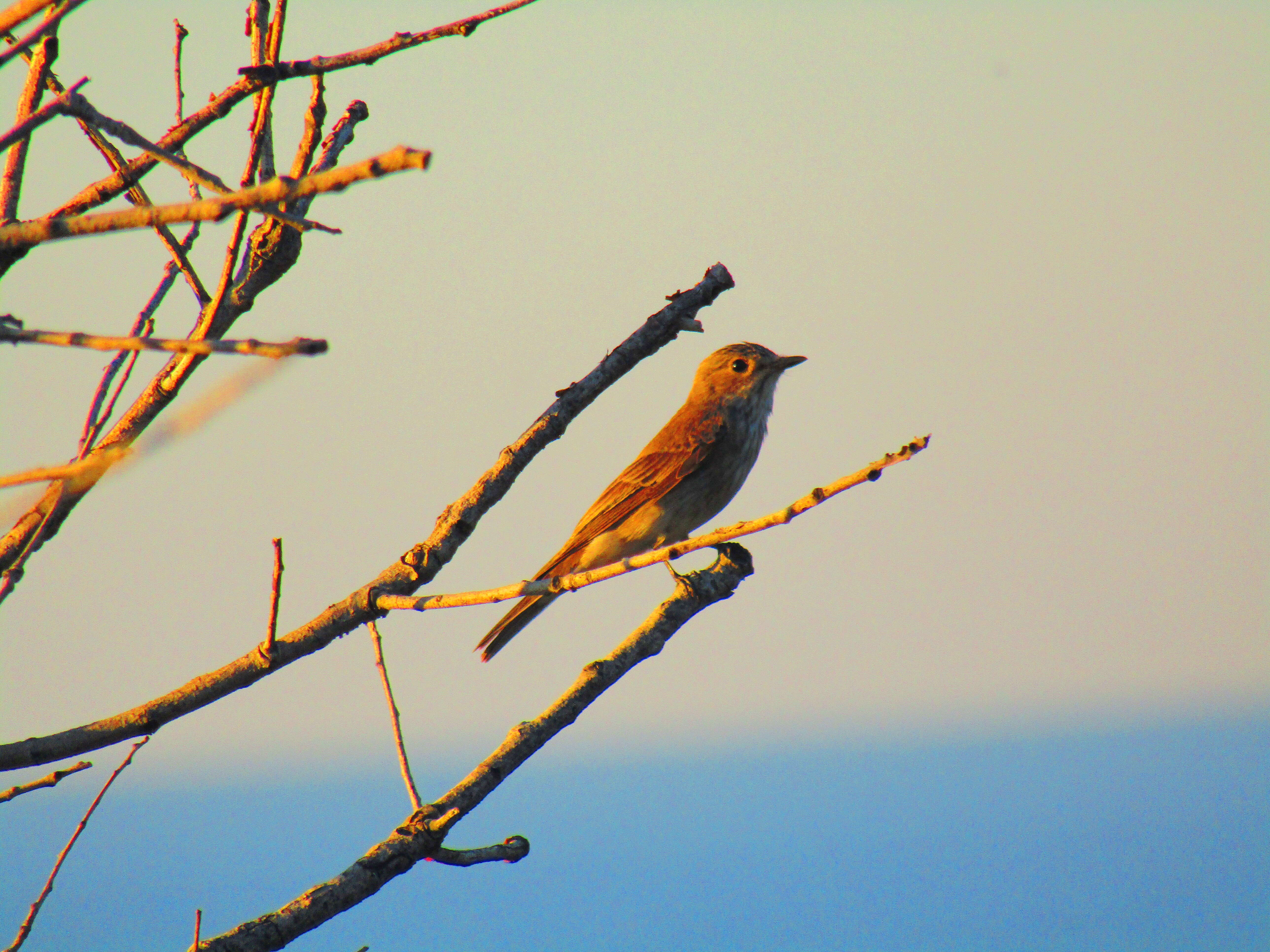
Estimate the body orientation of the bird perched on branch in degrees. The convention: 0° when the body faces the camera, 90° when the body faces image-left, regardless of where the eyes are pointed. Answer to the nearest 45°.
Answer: approximately 270°

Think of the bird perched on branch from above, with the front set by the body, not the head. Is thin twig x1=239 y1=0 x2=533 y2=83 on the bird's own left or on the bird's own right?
on the bird's own right

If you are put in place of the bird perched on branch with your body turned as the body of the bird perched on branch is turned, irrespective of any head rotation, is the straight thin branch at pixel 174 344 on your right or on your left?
on your right

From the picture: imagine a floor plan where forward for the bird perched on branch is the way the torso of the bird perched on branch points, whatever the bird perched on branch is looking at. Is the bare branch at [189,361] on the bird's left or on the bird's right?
on the bird's right

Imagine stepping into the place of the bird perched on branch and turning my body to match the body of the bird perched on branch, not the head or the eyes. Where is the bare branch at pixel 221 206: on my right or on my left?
on my right

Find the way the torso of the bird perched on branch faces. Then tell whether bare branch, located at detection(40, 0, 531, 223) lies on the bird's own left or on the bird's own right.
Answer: on the bird's own right
